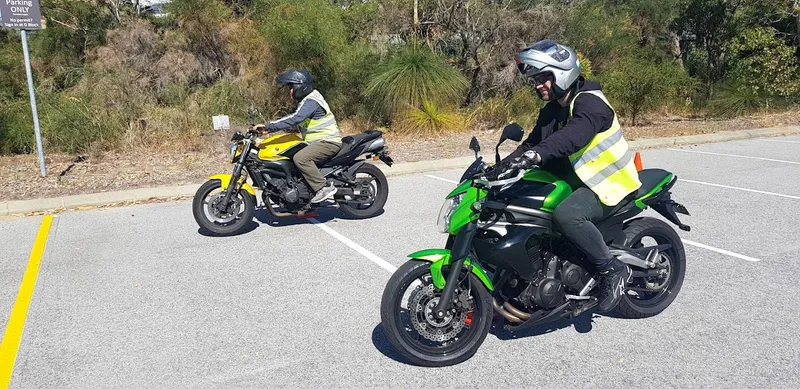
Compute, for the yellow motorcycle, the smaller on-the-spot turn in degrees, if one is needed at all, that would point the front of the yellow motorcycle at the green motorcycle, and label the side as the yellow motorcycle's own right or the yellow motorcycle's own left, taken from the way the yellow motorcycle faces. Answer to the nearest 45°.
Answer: approximately 90° to the yellow motorcycle's own left

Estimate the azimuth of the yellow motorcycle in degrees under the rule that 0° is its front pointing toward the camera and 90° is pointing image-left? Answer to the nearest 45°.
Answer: approximately 90°

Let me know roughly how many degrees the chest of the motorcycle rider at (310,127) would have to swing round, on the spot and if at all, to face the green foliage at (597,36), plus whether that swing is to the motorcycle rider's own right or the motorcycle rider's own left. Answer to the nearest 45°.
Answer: approximately 135° to the motorcycle rider's own right

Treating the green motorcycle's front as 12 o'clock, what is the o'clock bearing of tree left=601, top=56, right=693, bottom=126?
The tree is roughly at 5 o'clock from the green motorcycle.

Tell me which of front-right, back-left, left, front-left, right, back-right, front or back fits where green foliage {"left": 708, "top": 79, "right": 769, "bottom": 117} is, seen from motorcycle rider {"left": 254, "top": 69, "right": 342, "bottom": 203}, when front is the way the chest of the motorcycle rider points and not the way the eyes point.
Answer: back-right

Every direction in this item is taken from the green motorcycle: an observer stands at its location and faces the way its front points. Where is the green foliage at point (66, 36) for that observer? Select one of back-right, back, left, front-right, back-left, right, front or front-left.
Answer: right

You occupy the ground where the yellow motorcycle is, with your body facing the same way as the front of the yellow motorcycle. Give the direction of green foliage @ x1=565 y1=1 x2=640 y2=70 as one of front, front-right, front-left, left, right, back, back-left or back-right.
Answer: back-right

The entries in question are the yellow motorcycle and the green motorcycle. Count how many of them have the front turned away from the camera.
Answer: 0

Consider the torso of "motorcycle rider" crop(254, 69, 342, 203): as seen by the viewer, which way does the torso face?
to the viewer's left

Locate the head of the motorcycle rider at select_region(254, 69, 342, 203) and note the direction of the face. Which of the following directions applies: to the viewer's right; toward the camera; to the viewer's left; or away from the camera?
to the viewer's left

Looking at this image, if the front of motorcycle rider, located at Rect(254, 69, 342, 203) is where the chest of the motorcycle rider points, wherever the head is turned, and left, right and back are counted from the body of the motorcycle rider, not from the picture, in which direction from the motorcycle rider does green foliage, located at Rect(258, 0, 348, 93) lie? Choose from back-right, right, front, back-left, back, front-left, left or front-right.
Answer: right
